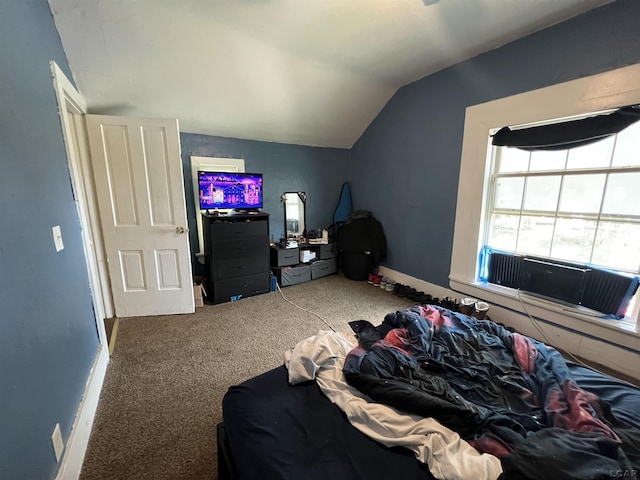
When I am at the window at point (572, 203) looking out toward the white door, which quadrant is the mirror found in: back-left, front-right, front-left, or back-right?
front-right

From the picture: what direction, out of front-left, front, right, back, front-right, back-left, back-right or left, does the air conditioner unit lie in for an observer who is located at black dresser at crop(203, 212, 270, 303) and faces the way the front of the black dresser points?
front

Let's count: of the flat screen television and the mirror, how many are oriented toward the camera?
2

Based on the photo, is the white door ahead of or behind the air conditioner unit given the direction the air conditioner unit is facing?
ahead

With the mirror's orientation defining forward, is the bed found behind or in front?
in front

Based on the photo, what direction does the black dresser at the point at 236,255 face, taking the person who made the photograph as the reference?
facing the viewer and to the right of the viewer

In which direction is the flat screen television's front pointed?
toward the camera

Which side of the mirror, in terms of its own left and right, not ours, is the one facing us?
front

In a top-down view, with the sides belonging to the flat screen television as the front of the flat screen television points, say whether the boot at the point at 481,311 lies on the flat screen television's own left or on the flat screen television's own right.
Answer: on the flat screen television's own left

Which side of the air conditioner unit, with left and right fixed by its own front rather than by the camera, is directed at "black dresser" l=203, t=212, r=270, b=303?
front

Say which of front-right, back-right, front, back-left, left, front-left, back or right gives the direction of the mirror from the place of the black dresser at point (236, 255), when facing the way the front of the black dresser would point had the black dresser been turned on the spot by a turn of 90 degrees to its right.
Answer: back

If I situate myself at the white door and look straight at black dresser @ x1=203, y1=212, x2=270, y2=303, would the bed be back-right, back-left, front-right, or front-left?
front-right

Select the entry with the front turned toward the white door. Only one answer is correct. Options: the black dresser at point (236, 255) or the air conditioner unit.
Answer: the air conditioner unit
